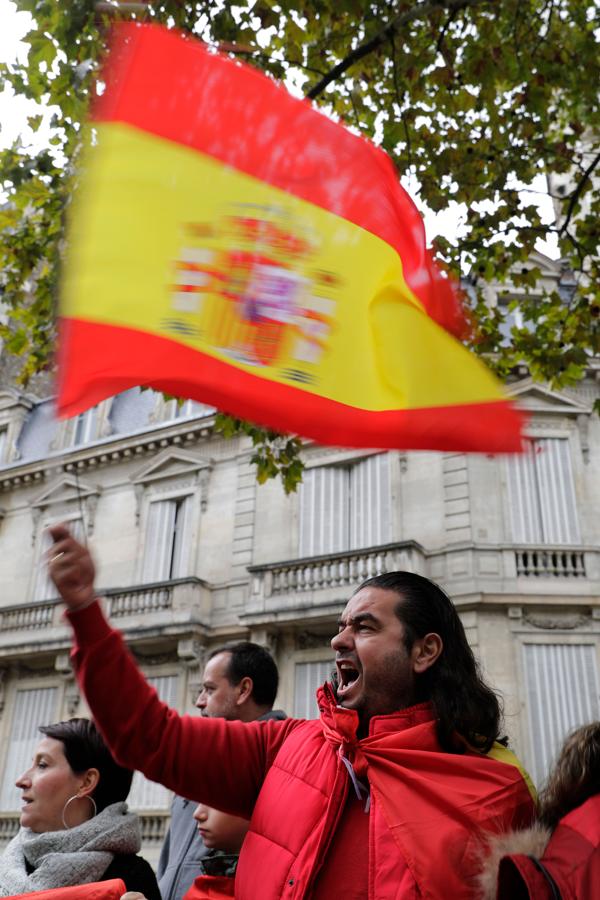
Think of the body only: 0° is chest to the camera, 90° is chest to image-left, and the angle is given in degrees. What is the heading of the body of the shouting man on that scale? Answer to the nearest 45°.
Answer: approximately 45°

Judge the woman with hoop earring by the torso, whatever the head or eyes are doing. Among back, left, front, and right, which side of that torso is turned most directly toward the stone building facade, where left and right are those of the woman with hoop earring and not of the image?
right

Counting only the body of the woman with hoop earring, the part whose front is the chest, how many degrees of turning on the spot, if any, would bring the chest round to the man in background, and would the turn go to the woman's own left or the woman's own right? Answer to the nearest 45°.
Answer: approximately 135° to the woman's own right

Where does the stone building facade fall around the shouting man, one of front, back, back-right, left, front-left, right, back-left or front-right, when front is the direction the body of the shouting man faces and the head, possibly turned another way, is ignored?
back-right

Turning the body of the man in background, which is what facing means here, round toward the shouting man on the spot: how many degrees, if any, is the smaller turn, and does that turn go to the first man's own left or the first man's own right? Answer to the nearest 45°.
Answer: approximately 90° to the first man's own left

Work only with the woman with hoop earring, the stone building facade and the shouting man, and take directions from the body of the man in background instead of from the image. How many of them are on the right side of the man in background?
1

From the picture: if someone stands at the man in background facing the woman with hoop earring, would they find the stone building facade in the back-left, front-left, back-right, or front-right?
back-right
